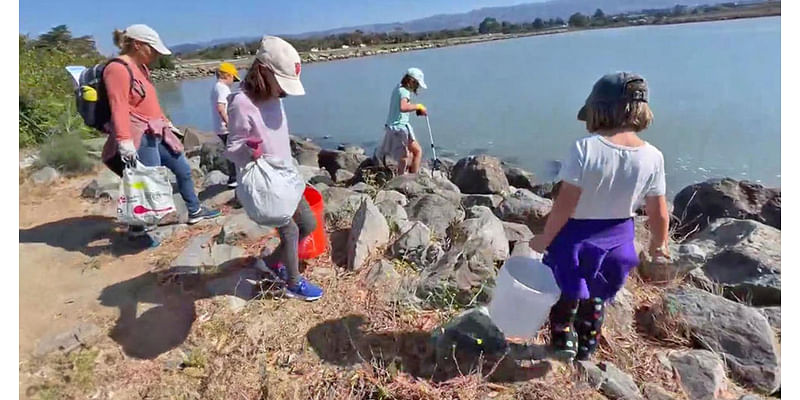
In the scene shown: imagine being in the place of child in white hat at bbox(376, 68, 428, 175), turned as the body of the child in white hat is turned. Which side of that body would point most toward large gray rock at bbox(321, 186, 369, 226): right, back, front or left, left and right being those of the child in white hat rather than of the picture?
right

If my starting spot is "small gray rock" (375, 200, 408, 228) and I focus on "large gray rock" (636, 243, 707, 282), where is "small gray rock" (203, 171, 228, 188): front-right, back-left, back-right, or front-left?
back-left

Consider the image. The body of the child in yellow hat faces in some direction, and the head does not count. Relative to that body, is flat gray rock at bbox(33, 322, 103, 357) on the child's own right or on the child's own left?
on the child's own right
